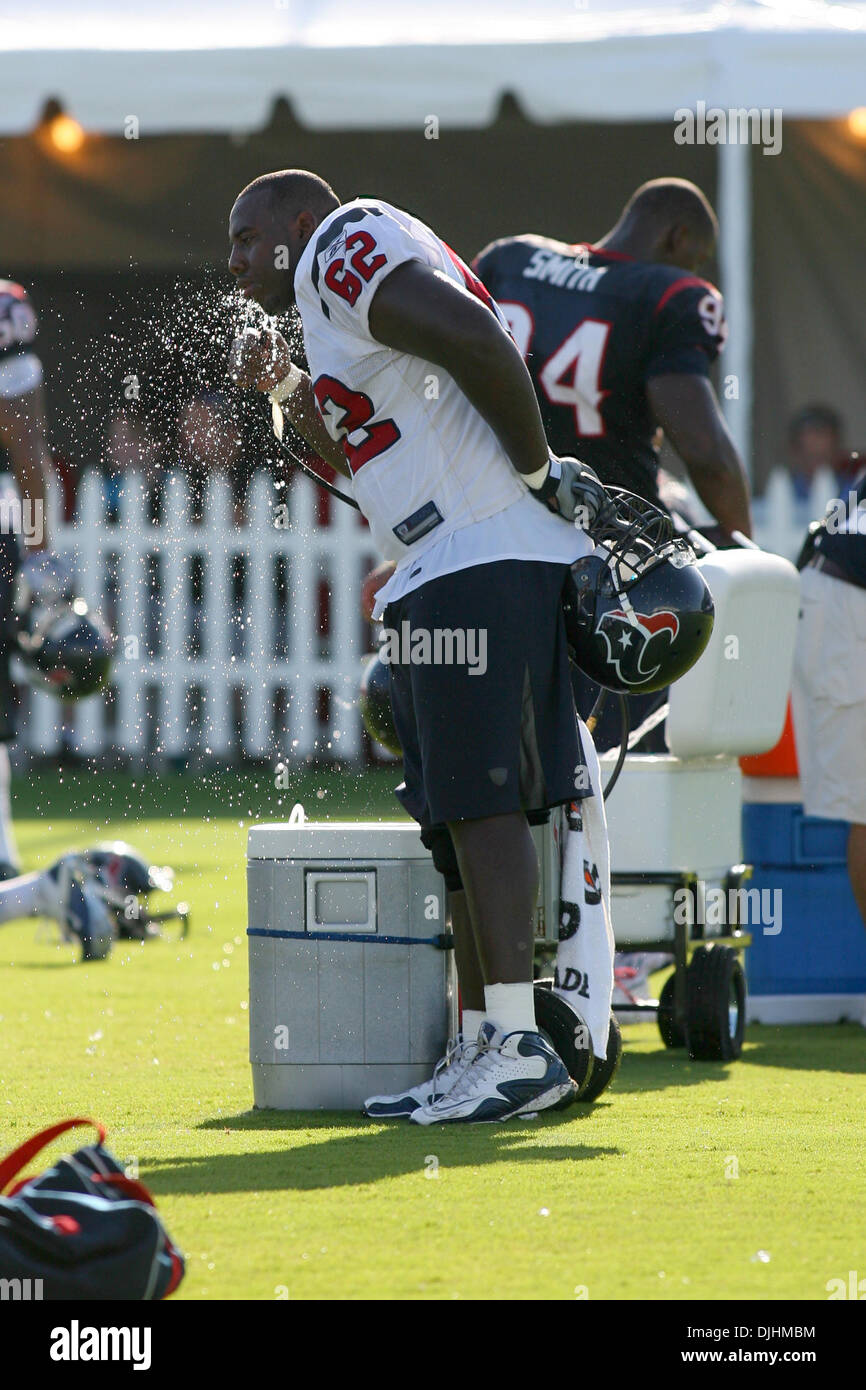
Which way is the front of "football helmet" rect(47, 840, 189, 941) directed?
to the viewer's right

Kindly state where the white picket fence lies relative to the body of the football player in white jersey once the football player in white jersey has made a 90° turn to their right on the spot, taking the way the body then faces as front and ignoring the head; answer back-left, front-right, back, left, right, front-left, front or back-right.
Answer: front

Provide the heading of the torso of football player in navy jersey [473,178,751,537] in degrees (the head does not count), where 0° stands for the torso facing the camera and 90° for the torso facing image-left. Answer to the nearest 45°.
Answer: approximately 225°

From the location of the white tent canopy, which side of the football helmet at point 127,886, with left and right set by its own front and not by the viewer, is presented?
left

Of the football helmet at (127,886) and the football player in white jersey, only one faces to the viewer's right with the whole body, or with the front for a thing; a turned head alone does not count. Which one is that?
the football helmet

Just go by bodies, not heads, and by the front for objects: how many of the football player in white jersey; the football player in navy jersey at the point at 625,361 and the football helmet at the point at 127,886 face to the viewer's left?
1

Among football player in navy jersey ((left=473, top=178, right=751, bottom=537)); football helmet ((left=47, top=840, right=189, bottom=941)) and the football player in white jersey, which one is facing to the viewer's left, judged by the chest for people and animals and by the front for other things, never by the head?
the football player in white jersey

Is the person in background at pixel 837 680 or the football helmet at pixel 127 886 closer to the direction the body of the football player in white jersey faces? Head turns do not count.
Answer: the football helmet

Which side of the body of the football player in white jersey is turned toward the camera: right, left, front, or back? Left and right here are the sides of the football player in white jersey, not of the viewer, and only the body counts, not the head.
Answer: left

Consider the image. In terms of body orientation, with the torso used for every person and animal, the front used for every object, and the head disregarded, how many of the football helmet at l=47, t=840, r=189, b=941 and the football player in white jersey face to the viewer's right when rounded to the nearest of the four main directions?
1

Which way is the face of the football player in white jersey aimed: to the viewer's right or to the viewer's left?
to the viewer's left
